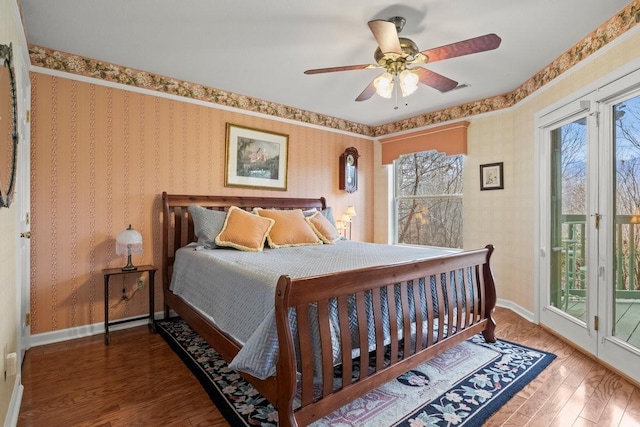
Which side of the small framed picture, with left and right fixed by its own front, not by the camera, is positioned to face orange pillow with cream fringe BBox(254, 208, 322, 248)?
front

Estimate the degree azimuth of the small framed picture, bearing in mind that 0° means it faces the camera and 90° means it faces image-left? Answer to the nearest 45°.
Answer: approximately 45°

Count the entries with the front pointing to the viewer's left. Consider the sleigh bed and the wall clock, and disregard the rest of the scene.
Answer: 0

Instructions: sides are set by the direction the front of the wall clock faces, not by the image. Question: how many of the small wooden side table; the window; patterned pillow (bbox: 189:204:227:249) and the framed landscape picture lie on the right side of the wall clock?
3

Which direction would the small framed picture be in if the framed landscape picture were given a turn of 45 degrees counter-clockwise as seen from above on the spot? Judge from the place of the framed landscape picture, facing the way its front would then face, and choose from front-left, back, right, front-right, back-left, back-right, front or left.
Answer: front

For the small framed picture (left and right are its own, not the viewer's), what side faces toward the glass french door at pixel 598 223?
left

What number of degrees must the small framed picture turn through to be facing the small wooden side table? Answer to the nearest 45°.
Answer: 0° — it already faces it

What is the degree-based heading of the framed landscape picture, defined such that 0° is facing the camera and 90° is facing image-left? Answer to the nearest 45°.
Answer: approximately 315°

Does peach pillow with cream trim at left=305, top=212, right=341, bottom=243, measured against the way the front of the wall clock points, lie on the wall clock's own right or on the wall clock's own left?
on the wall clock's own right

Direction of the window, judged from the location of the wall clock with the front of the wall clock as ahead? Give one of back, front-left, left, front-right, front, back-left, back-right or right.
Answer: front-left

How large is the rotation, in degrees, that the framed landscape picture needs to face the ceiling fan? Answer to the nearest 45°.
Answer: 0° — it already faces it

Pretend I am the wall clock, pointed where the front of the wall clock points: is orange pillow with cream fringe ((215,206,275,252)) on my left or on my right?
on my right

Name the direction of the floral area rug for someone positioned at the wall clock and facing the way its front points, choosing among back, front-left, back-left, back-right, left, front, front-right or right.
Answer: front-right

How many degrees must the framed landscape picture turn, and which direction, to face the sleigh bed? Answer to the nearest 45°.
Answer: approximately 45° to its right

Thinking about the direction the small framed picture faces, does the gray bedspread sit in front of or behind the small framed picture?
in front
